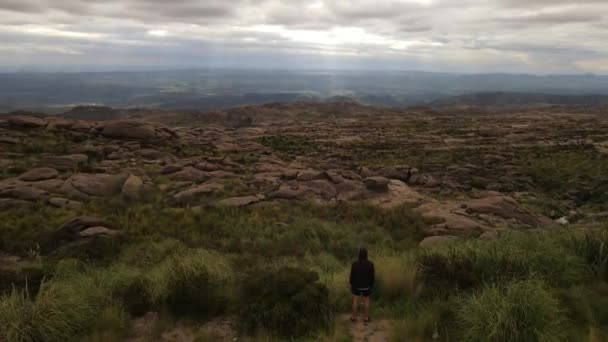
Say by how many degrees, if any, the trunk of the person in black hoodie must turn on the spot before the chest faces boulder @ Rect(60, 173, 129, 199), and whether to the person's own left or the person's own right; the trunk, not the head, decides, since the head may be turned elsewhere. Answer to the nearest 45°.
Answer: approximately 45° to the person's own left

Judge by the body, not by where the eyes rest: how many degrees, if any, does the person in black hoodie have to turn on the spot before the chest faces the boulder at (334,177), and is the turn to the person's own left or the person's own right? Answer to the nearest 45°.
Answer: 0° — they already face it

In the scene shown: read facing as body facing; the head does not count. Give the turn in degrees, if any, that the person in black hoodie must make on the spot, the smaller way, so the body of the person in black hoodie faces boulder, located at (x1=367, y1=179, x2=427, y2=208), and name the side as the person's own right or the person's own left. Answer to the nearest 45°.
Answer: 0° — they already face it

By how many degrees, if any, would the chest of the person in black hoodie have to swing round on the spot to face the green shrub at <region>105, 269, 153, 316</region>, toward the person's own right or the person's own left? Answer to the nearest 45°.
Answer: approximately 90° to the person's own left

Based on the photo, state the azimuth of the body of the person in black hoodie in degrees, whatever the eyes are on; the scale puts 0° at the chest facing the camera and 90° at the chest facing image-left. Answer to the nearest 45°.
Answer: approximately 180°

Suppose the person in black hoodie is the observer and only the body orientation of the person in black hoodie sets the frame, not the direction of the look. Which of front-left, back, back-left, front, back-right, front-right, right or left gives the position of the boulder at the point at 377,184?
front

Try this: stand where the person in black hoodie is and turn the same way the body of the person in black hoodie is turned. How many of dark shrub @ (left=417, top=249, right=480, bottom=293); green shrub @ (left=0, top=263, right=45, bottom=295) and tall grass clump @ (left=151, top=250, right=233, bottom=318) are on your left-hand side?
2

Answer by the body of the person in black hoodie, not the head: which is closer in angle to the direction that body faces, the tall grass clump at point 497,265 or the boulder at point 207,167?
the boulder

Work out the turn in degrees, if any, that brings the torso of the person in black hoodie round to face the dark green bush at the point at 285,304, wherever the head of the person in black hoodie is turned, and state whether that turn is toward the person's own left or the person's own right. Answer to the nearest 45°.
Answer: approximately 135° to the person's own left

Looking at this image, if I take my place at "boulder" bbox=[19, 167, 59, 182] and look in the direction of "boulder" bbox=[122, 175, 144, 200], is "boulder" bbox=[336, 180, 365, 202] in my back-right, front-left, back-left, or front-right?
front-left

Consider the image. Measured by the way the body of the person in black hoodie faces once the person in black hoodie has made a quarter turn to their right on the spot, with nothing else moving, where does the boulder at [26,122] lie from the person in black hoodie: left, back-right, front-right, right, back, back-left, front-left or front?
back-left

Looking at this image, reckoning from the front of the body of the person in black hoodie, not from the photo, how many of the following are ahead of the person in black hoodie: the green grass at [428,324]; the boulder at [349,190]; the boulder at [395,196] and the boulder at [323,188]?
3

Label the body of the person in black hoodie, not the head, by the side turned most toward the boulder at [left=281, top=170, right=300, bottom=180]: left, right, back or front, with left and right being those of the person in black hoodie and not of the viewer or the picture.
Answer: front

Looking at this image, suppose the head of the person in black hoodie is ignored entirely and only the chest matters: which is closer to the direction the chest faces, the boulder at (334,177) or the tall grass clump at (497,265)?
the boulder

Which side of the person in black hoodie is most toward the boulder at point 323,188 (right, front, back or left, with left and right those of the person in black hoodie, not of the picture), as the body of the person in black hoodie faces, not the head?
front
